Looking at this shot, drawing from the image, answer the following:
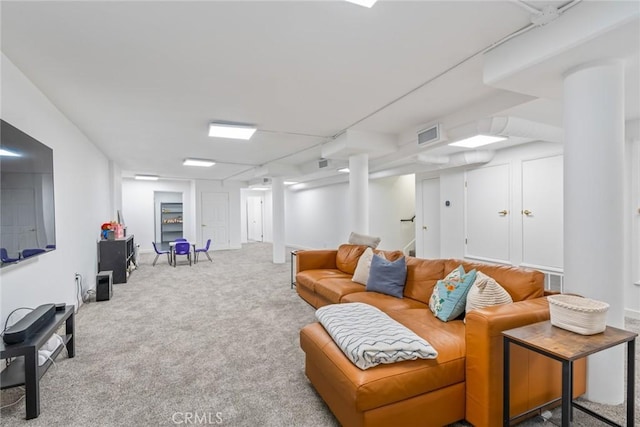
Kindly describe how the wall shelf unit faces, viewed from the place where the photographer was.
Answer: facing the viewer

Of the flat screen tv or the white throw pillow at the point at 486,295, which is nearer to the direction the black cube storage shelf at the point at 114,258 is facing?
the white throw pillow

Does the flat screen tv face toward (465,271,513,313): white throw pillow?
yes

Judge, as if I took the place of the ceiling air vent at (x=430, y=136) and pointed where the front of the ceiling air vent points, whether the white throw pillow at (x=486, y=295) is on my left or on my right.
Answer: on my left

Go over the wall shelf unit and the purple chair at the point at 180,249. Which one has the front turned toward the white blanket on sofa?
the wall shelf unit

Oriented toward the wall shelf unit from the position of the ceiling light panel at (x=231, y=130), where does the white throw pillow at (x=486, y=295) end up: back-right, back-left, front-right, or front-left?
back-right

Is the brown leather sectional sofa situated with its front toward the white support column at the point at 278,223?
no

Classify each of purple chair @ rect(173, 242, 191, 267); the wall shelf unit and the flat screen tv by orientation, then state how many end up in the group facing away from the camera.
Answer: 1

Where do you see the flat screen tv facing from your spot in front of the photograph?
facing the viewer and to the right of the viewer

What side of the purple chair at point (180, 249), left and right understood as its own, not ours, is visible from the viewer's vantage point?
back

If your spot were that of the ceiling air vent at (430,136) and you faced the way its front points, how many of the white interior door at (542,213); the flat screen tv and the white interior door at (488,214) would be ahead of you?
1

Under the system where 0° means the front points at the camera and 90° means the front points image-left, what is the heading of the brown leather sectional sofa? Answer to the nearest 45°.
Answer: approximately 45°

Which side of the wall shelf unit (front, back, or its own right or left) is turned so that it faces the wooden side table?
front

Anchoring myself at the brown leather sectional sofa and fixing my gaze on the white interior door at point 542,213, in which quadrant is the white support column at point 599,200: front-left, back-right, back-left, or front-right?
front-right

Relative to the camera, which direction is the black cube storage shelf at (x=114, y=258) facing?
to the viewer's right
